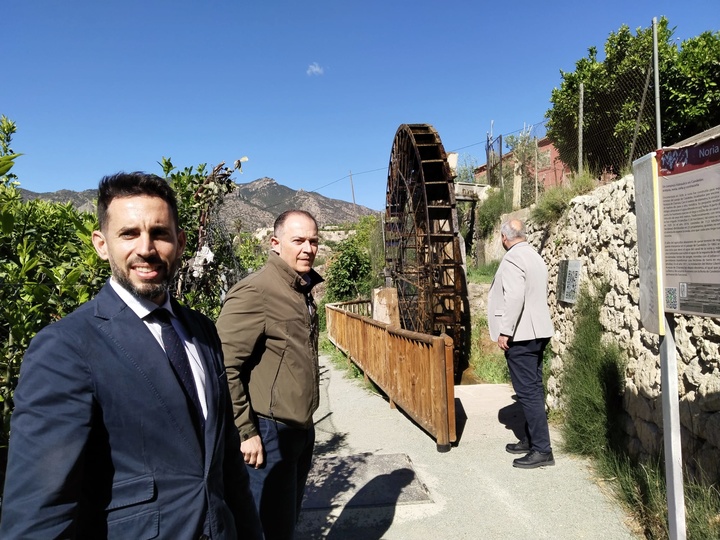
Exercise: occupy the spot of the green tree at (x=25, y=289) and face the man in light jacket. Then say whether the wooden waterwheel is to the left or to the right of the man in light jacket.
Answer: left

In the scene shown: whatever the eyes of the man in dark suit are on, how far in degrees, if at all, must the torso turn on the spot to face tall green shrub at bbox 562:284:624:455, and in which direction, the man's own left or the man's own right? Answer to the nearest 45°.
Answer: approximately 90° to the man's own left

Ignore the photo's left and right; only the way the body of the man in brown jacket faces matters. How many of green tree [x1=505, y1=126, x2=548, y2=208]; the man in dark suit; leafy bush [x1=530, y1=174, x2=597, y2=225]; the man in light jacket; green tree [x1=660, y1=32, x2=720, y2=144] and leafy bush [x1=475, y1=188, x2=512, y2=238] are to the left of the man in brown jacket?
5

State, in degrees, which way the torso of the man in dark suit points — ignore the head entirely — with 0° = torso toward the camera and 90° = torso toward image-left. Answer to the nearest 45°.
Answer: approximately 315°

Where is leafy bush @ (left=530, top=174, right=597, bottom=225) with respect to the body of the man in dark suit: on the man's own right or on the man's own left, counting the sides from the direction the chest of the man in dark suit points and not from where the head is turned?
on the man's own left

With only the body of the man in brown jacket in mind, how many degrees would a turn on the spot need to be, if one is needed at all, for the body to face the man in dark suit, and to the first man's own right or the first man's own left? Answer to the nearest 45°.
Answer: approximately 45° to the first man's own right

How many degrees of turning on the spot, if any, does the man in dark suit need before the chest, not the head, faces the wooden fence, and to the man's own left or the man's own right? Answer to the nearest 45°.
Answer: approximately 90° to the man's own left

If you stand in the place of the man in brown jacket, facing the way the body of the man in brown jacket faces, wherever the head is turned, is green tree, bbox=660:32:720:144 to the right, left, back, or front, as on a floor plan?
left

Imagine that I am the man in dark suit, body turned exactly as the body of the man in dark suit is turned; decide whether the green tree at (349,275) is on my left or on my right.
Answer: on my left

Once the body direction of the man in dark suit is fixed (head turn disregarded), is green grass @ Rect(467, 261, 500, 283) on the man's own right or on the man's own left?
on the man's own left
